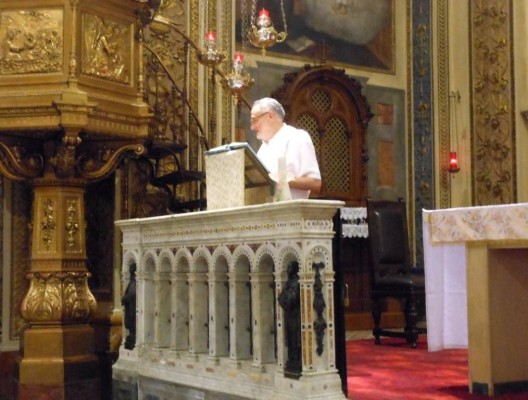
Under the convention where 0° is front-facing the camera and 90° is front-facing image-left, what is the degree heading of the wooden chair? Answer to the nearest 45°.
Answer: approximately 315°

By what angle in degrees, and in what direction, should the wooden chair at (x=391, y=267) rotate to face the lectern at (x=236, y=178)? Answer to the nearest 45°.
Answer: approximately 45° to its right
